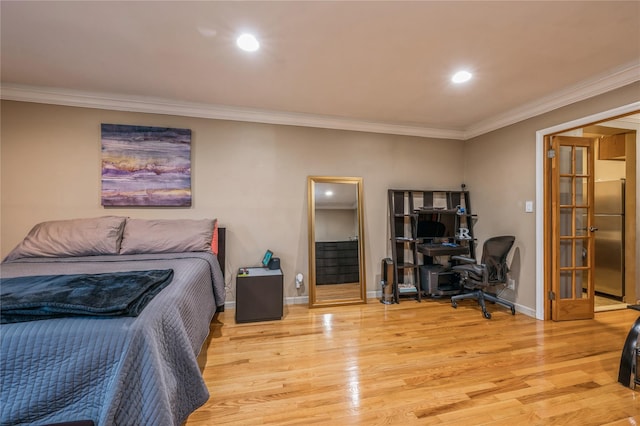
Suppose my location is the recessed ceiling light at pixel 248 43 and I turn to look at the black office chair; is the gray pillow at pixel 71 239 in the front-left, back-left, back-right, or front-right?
back-left

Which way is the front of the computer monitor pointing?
toward the camera

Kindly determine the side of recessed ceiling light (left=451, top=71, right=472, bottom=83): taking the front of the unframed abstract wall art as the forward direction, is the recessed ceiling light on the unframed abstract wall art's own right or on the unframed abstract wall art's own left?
on the unframed abstract wall art's own left

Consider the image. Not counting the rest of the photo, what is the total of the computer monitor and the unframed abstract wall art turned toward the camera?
2

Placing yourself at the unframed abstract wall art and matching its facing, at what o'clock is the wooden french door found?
The wooden french door is roughly at 10 o'clock from the unframed abstract wall art.

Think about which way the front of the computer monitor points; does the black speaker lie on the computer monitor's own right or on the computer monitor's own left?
on the computer monitor's own right

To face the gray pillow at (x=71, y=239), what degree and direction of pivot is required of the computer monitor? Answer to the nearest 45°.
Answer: approximately 45° to its right

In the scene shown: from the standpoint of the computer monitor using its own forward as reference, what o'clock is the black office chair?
The black office chair is roughly at 10 o'clock from the computer monitor.

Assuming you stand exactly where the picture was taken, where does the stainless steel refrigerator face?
facing the viewer and to the left of the viewer

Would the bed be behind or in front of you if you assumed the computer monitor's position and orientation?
in front

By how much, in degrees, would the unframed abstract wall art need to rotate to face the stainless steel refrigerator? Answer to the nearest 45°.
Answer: approximately 45° to its left

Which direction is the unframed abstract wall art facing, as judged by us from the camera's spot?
facing the viewer

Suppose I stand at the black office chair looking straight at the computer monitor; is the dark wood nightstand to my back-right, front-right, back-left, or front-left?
front-left

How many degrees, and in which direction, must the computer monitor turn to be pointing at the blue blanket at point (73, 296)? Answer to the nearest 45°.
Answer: approximately 45° to its right

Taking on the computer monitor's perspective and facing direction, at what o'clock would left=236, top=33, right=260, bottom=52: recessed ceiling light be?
The recessed ceiling light is roughly at 1 o'clock from the computer monitor.

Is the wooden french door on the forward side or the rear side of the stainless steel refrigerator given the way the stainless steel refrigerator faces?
on the forward side
